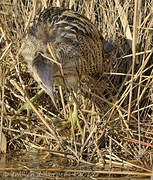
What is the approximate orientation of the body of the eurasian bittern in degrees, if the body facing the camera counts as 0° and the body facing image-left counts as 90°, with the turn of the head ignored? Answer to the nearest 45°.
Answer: approximately 45°
